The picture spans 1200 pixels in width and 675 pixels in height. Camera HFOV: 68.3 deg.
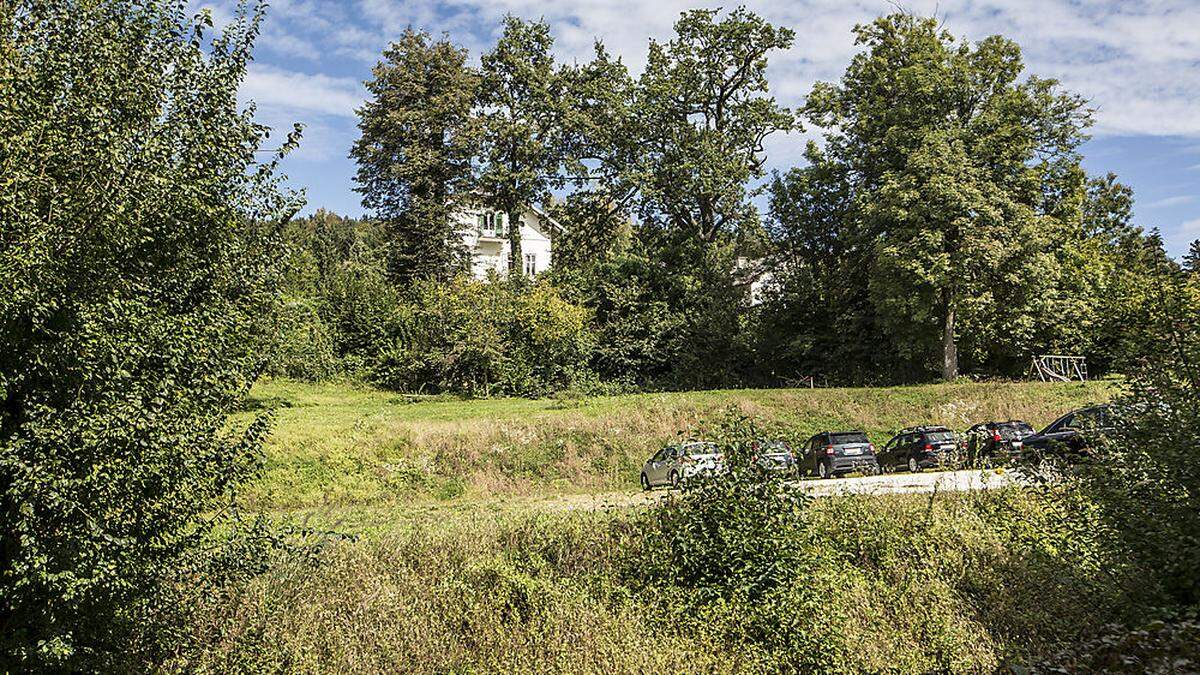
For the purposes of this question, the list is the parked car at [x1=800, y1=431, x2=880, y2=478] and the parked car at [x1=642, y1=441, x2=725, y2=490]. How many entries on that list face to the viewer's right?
0

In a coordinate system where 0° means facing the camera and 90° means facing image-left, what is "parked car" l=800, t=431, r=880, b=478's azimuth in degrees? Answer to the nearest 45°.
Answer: approximately 135°

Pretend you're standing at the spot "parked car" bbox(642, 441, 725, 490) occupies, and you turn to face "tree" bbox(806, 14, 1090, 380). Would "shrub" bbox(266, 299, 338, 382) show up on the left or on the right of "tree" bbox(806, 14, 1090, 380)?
left

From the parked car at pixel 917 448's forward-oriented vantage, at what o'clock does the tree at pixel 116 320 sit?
The tree is roughly at 8 o'clock from the parked car.

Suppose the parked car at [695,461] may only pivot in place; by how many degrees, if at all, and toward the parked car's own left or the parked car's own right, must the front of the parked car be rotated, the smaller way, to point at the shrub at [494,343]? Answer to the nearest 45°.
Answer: approximately 45° to the parked car's own right

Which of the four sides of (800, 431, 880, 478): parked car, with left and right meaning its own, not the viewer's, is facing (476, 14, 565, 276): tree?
front

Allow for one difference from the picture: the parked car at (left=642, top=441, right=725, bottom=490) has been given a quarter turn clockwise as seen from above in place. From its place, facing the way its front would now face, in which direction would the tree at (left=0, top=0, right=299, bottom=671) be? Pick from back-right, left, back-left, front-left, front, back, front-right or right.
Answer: back

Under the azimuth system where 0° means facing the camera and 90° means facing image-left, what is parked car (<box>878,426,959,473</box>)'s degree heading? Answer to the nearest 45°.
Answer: approximately 135°

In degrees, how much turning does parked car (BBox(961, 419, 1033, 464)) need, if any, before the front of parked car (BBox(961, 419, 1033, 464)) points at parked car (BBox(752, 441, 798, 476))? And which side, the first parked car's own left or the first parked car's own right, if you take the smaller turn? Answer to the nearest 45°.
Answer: approximately 135° to the first parked car's own left

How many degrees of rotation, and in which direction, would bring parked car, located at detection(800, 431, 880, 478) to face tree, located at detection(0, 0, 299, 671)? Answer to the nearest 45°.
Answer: approximately 135° to its left

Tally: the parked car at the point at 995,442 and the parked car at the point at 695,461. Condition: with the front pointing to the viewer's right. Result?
0

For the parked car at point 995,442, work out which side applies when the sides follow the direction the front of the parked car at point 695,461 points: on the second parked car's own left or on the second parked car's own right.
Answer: on the second parked car's own right

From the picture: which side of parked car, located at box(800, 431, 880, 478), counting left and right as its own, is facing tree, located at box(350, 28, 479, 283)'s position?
front

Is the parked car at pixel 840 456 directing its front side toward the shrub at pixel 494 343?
yes
